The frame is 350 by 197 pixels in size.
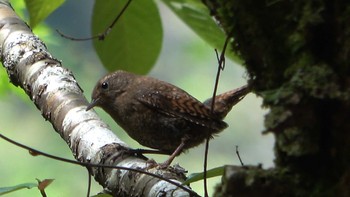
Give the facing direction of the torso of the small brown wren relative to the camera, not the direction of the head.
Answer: to the viewer's left
